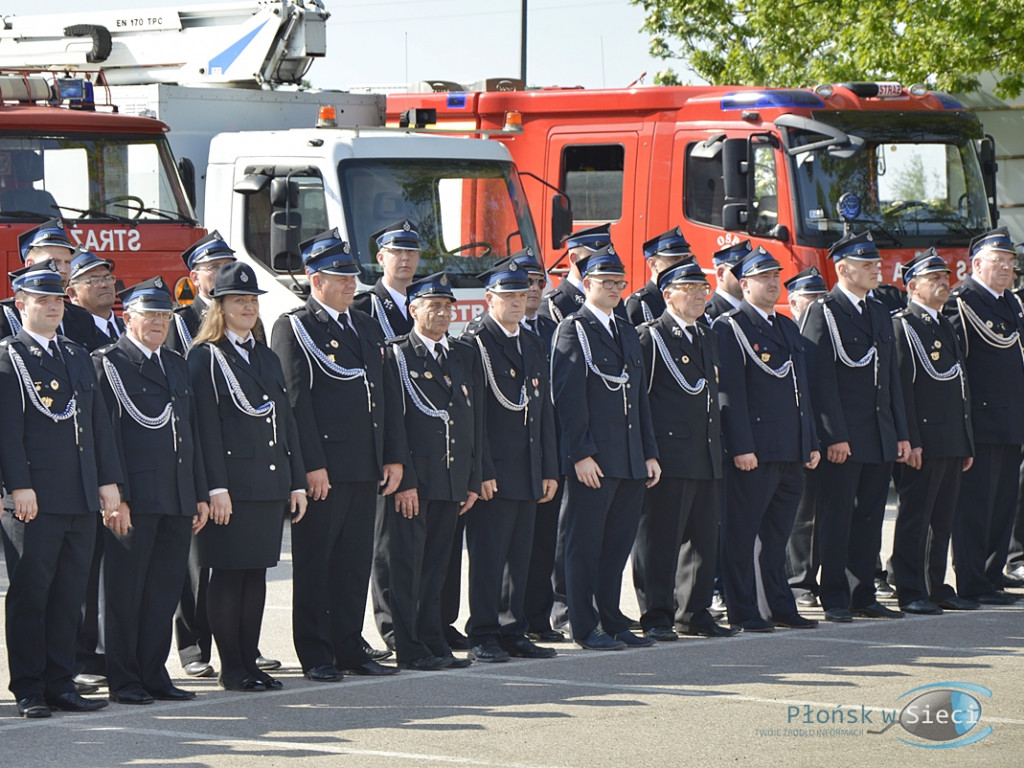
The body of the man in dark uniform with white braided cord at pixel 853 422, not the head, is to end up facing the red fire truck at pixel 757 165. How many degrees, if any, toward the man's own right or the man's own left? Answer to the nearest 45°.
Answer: approximately 135° to the man's own left

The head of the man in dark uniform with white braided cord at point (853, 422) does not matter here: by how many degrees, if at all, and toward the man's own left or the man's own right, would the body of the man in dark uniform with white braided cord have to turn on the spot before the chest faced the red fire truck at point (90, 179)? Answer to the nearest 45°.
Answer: approximately 135° to the man's own right

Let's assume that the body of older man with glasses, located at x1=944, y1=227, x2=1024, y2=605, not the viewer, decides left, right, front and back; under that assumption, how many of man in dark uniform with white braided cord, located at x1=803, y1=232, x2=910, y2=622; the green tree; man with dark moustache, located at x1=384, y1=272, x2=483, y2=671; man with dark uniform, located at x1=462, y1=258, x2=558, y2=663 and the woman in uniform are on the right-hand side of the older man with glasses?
4

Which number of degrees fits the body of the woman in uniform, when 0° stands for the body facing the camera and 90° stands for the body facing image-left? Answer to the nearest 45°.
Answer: approximately 315°

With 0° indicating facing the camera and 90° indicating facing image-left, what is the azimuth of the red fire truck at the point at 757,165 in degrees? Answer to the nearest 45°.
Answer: approximately 315°

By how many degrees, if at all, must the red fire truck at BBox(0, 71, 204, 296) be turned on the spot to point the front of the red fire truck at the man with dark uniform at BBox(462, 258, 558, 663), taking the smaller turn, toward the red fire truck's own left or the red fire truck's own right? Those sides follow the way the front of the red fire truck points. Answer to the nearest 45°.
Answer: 0° — it already faces them

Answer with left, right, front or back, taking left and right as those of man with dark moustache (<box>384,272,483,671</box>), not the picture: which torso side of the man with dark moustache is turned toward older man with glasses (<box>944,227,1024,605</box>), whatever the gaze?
left

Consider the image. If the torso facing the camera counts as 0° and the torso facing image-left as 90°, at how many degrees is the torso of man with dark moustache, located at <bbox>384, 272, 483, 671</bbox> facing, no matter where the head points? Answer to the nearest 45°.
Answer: approximately 315°

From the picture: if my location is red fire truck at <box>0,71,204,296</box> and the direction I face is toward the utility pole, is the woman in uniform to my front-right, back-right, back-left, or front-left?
back-right

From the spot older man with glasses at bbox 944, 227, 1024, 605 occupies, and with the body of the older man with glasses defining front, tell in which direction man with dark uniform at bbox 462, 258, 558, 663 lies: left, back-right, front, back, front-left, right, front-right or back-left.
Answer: right

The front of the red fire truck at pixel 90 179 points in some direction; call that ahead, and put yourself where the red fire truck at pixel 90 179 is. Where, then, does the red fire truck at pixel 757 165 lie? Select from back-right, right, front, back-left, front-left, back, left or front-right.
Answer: front-left

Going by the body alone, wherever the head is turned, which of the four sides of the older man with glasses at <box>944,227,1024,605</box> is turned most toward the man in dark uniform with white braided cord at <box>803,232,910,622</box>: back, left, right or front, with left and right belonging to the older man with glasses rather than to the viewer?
right

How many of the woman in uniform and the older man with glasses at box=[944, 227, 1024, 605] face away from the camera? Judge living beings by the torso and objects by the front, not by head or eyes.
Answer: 0

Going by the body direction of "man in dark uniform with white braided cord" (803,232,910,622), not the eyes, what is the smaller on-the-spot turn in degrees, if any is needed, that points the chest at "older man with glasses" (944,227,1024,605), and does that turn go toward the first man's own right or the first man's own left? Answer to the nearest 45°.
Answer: approximately 90° to the first man's own left

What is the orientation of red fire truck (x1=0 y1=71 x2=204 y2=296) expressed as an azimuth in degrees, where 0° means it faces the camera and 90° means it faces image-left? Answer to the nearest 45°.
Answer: approximately 315°

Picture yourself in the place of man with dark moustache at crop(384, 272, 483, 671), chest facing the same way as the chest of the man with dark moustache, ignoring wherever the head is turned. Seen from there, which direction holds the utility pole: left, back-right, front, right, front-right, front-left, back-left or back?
back-left
